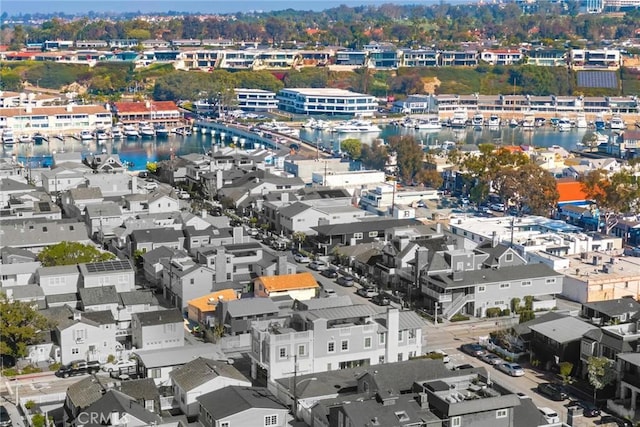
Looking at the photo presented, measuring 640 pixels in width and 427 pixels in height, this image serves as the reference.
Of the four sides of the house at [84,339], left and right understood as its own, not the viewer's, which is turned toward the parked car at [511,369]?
left

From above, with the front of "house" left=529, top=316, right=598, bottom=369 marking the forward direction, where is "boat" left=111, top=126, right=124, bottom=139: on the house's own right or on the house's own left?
on the house's own right

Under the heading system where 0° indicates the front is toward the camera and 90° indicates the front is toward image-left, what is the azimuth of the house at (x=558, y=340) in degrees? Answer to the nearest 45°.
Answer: approximately 45°
